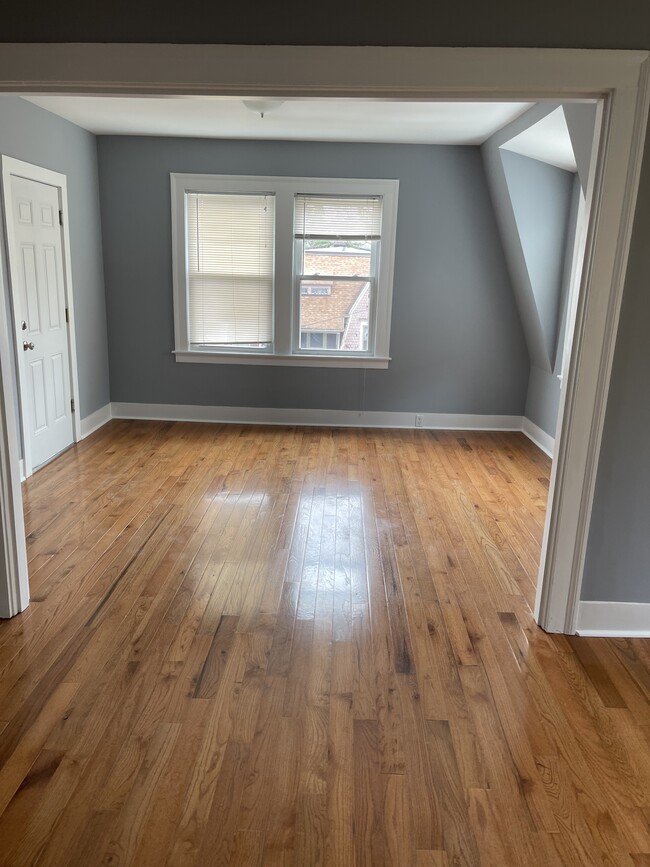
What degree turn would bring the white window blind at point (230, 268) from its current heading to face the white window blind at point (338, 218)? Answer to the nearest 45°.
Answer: approximately 90° to its left

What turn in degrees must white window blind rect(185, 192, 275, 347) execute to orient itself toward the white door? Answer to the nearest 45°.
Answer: approximately 45° to its right

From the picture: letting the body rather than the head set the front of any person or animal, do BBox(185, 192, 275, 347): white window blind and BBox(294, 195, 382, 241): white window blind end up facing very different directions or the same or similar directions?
same or similar directions

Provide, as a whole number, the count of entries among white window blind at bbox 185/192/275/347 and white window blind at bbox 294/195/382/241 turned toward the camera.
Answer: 2

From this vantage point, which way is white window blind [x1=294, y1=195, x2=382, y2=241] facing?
toward the camera

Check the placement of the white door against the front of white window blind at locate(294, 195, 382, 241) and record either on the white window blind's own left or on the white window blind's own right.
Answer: on the white window blind's own right

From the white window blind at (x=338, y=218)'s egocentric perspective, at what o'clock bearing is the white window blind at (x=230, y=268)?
the white window blind at (x=230, y=268) is roughly at 3 o'clock from the white window blind at (x=338, y=218).
